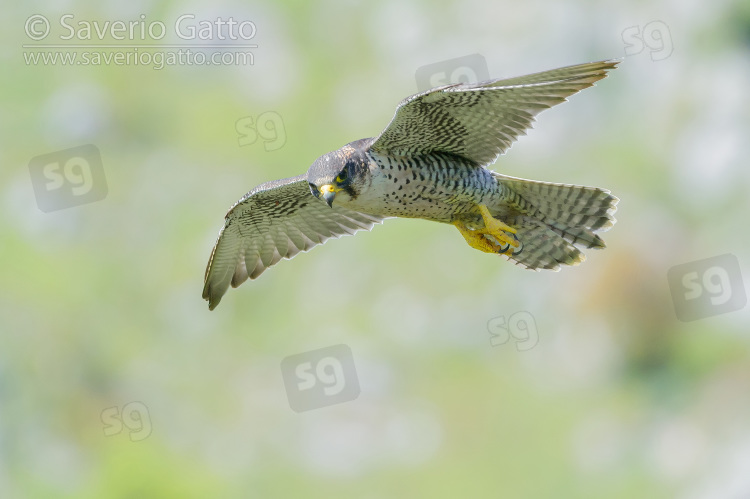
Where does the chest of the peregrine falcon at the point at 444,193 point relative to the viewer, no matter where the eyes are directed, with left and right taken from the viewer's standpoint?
facing the viewer and to the left of the viewer
